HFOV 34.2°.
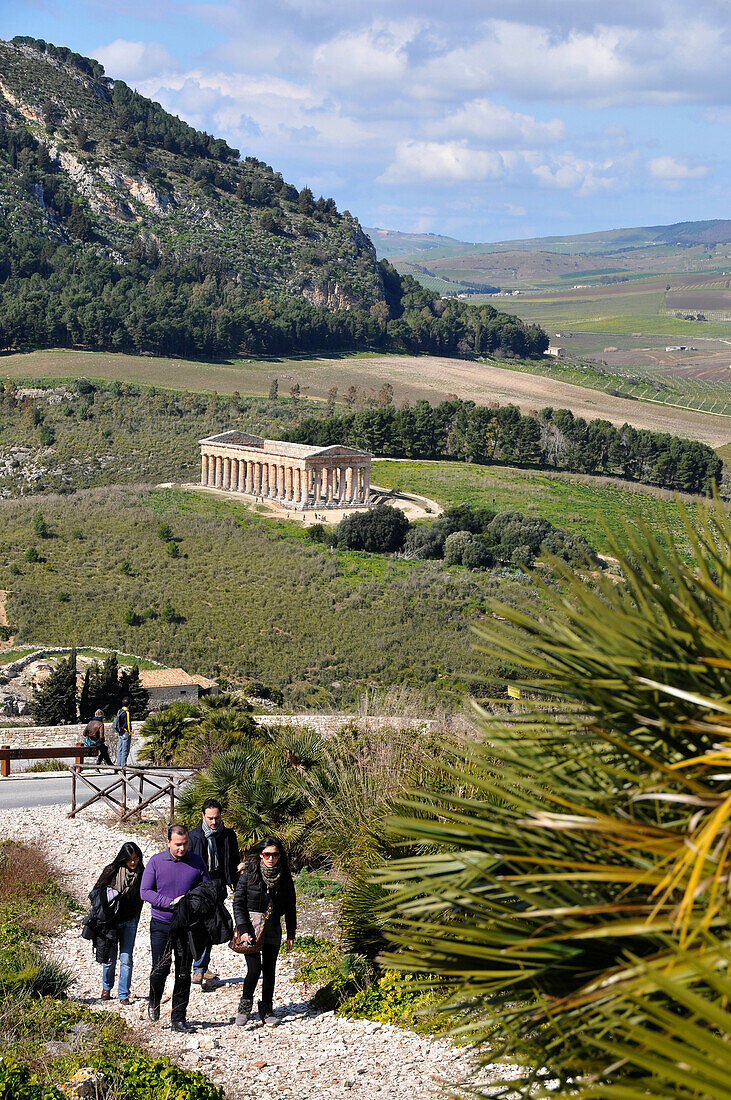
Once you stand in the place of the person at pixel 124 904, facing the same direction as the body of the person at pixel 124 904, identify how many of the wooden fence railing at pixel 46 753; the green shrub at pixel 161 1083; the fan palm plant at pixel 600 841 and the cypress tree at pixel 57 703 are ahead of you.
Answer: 2

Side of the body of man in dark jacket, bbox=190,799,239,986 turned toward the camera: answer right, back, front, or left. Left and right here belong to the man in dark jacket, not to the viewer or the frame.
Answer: front

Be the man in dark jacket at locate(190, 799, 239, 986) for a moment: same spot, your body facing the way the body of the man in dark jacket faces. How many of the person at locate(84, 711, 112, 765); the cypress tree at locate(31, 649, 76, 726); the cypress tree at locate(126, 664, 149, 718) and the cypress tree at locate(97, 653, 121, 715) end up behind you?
4

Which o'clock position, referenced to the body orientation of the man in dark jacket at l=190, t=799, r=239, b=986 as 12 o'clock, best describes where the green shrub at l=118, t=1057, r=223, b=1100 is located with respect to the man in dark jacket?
The green shrub is roughly at 12 o'clock from the man in dark jacket.

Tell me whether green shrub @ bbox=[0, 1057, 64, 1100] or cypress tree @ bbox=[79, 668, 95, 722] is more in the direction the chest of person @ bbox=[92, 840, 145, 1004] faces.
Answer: the green shrub

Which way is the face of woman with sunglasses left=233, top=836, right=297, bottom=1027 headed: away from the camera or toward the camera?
toward the camera

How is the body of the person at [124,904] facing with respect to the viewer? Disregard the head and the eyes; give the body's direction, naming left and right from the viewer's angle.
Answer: facing the viewer

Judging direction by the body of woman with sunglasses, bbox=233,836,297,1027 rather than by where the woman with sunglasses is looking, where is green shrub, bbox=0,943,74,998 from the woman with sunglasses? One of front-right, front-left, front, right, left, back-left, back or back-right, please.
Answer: right

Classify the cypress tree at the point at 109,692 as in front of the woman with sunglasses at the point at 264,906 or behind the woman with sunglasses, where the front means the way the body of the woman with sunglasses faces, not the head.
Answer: behind

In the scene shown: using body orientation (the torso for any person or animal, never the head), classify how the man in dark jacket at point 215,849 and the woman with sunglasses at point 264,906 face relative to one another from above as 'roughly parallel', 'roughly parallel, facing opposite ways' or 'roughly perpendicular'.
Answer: roughly parallel

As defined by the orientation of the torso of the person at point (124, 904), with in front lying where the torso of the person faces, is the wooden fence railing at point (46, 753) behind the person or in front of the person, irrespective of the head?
behind

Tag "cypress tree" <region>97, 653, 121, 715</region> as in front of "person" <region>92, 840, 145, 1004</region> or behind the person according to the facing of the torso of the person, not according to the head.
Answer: behind

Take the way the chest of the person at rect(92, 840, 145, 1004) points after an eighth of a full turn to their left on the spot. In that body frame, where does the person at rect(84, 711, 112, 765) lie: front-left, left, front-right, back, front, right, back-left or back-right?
back-left

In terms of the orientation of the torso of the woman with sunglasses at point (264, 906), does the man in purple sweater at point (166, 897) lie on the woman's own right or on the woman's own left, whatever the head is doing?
on the woman's own right

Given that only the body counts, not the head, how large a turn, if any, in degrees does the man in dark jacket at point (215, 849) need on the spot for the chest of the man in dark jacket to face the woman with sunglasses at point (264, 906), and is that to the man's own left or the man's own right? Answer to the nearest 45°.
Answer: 0° — they already face them

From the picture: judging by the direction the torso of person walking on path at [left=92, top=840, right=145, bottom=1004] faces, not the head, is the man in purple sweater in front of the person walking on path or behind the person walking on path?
in front
